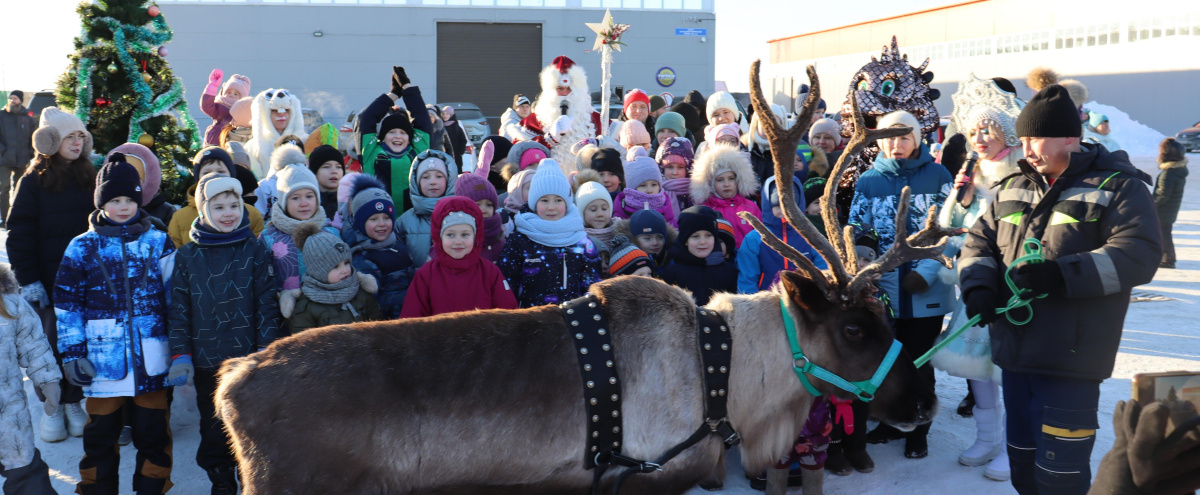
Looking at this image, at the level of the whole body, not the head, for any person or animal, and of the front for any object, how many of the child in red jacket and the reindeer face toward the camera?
1

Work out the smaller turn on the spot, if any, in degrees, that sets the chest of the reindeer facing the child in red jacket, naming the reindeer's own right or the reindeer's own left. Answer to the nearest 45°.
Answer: approximately 90° to the reindeer's own left

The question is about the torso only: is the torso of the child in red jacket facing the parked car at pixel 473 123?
no

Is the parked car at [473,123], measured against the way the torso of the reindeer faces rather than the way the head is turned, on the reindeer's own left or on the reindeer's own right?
on the reindeer's own left

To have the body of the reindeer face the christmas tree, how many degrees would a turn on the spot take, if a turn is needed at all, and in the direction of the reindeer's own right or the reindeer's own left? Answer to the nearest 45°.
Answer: approximately 135° to the reindeer's own left

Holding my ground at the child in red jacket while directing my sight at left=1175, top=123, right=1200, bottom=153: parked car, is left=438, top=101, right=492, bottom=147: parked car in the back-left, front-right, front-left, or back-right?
front-left

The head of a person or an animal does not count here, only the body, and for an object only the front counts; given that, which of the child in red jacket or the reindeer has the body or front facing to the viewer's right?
the reindeer

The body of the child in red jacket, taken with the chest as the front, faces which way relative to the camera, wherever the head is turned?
toward the camera

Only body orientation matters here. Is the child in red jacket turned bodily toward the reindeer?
yes

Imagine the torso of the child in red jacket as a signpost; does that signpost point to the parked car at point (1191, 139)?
no

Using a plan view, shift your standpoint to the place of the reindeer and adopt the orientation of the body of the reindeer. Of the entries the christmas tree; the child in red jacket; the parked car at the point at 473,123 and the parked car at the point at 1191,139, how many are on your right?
0

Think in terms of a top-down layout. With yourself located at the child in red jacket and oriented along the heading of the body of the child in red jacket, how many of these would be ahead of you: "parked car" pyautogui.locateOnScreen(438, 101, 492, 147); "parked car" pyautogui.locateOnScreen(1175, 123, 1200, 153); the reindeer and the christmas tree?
1

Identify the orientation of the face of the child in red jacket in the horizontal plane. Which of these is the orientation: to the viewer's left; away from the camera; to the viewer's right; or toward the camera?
toward the camera

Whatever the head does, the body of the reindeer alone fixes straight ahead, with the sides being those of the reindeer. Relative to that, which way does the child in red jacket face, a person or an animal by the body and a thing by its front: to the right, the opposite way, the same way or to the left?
to the right

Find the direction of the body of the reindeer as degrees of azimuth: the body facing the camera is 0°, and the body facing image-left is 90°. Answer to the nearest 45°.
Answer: approximately 270°

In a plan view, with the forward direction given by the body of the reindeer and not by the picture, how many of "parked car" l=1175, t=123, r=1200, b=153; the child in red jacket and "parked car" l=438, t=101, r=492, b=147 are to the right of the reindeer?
0

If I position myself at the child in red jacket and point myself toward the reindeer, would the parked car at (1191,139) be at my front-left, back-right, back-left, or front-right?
back-left
